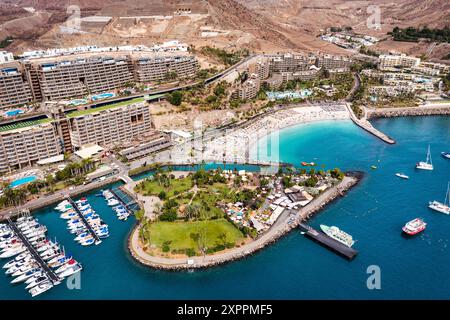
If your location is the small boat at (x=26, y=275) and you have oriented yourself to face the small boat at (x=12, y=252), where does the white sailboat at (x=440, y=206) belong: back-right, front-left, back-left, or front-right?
back-right

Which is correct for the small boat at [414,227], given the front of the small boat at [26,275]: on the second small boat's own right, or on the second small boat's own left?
on the second small boat's own left

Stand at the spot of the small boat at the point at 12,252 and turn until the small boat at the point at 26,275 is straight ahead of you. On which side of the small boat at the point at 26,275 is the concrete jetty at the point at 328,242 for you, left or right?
left

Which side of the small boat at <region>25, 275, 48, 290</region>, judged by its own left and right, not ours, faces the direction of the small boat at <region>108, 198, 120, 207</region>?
back

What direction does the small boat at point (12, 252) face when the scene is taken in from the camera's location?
facing the viewer and to the left of the viewer

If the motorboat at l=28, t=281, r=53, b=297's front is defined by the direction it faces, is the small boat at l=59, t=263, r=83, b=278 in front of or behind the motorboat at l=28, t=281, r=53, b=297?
behind

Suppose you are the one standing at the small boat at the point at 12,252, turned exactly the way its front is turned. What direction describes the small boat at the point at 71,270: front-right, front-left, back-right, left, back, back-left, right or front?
left

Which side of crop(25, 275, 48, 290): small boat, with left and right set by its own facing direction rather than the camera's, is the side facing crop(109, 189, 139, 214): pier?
back

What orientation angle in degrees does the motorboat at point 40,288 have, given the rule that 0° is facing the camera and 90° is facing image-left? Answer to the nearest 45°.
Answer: approximately 45°
